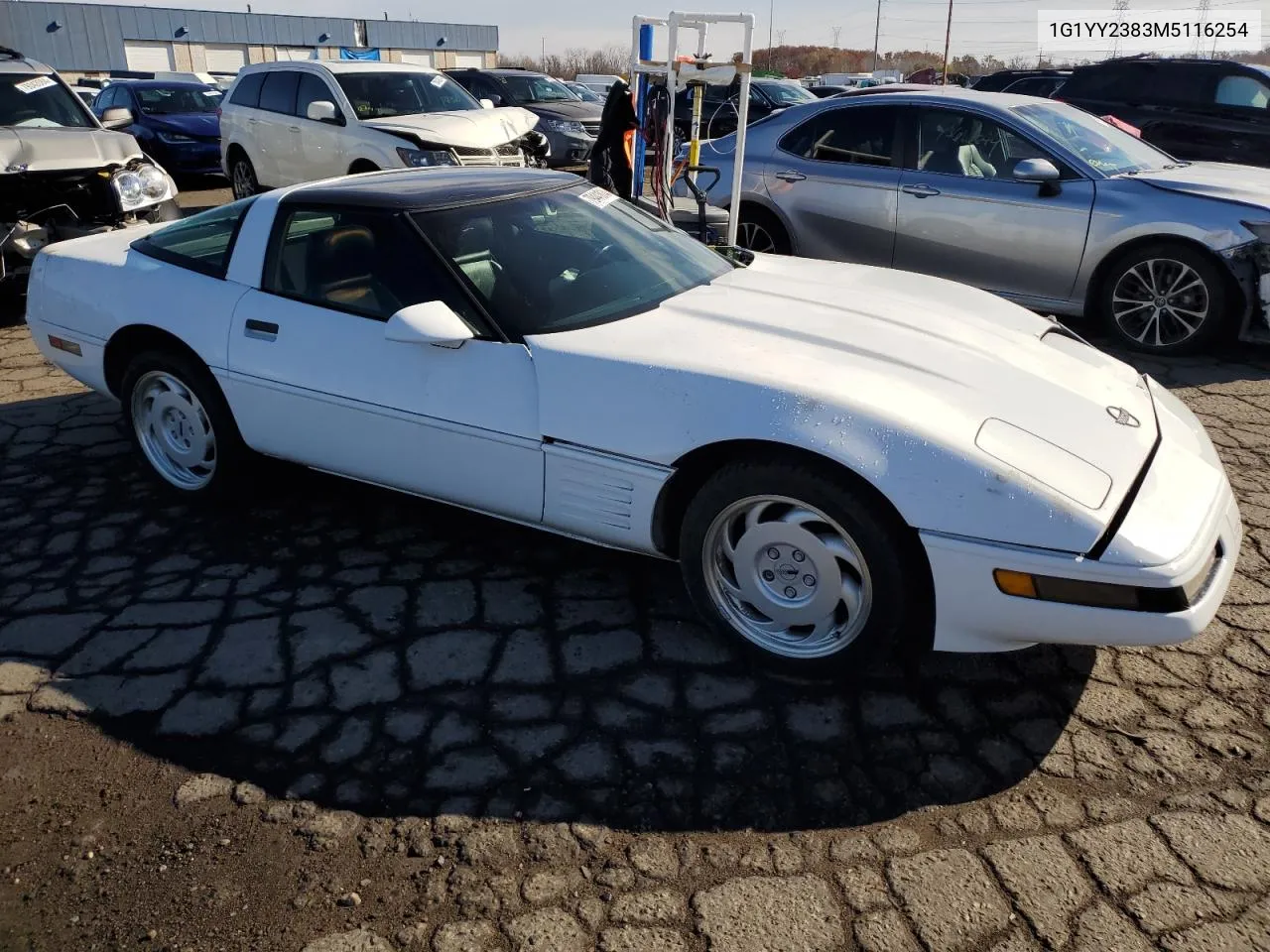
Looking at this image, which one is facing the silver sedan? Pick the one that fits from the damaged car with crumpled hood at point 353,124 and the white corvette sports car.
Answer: the damaged car with crumpled hood

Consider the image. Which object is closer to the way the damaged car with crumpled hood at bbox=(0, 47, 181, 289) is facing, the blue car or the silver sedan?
the silver sedan

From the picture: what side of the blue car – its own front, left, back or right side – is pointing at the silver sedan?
front

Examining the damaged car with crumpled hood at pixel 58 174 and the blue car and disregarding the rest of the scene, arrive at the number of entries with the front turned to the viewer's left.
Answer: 0

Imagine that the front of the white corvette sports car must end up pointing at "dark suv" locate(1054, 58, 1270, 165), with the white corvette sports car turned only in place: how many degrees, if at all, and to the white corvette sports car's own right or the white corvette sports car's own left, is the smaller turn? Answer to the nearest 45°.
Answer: approximately 90° to the white corvette sports car's own left

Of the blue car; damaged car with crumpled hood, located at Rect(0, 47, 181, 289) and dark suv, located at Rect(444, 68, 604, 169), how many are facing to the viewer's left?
0

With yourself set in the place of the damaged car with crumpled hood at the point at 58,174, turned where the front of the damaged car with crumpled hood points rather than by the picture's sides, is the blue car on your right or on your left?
on your left

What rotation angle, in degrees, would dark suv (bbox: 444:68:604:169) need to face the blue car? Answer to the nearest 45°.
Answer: approximately 135° to its right

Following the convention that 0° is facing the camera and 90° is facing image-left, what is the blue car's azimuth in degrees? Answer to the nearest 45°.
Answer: approximately 315°

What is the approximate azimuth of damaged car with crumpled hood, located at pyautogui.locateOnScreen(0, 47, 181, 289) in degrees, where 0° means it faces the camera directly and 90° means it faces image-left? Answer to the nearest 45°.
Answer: approximately 315°

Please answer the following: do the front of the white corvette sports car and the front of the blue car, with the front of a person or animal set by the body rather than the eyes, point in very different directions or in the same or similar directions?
same or similar directions

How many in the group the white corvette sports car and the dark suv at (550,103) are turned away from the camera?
0

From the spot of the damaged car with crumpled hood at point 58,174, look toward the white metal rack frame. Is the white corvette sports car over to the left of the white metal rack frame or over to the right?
right
